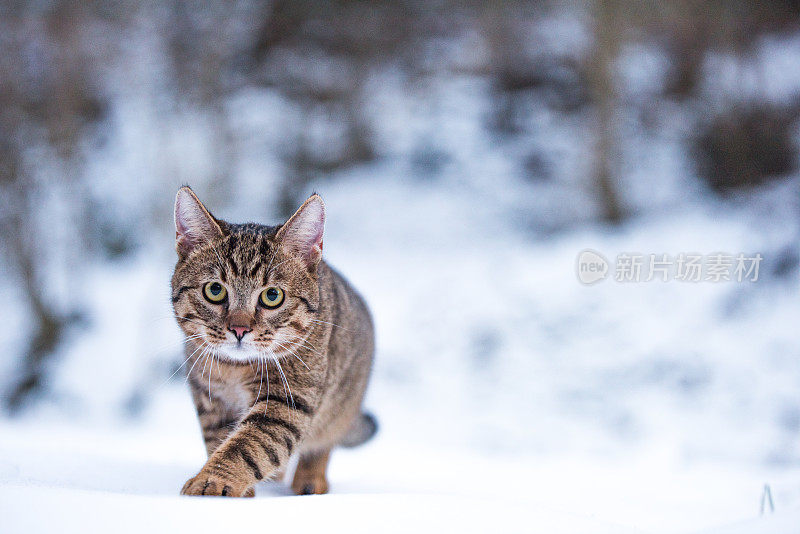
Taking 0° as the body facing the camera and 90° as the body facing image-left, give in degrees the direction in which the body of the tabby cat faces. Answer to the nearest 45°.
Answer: approximately 45°
